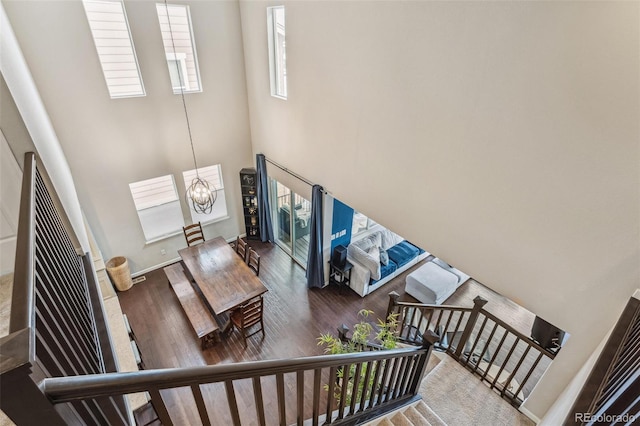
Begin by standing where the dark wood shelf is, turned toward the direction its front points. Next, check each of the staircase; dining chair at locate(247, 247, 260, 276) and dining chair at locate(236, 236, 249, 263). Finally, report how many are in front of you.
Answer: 3

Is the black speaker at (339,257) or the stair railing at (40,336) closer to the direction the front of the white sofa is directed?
the stair railing

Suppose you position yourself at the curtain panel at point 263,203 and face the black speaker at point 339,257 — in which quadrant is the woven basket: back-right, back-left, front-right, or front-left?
back-right

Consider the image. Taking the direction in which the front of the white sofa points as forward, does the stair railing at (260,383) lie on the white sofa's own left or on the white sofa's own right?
on the white sofa's own right

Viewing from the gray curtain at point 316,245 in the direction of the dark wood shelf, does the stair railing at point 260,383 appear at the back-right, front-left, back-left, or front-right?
back-left

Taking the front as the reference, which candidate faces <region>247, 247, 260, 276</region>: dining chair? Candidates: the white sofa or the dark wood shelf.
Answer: the dark wood shelf

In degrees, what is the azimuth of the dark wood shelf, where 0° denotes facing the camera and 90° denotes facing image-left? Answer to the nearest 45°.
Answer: approximately 0°

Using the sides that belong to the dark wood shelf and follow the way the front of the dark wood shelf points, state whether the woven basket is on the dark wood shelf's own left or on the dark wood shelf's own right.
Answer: on the dark wood shelf's own right

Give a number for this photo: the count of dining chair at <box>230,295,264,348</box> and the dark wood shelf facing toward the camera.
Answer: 1
